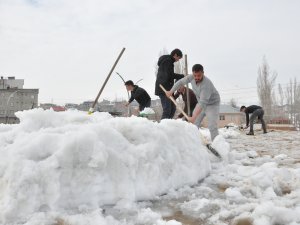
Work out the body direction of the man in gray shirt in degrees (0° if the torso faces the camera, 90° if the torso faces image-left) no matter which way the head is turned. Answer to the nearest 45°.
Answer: approximately 45°

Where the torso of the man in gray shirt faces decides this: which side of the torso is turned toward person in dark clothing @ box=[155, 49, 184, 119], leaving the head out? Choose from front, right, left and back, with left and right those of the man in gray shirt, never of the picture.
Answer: right

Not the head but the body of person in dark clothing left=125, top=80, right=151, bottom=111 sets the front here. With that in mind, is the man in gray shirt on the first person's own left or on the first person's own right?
on the first person's own left

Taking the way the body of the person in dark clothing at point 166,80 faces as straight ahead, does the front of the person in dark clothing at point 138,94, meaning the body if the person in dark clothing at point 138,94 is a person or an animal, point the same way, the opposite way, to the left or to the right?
the opposite way

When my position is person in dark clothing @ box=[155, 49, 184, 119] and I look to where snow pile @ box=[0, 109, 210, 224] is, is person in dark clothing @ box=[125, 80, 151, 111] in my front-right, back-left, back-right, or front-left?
back-right

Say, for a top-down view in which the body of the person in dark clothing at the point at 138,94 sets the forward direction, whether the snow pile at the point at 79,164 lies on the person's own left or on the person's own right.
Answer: on the person's own left

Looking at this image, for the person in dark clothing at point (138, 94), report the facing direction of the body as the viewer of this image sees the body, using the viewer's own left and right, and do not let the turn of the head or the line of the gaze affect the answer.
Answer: facing to the left of the viewer

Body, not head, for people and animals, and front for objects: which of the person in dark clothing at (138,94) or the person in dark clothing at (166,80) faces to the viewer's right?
the person in dark clothing at (166,80)

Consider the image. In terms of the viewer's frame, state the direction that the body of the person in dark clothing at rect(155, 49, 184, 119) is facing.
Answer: to the viewer's right

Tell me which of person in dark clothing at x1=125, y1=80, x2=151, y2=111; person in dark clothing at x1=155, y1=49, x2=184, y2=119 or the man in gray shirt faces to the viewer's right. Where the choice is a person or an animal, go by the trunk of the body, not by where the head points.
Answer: person in dark clothing at x1=155, y1=49, x2=184, y2=119

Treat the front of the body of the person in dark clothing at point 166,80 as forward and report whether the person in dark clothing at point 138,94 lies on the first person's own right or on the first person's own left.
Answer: on the first person's own left

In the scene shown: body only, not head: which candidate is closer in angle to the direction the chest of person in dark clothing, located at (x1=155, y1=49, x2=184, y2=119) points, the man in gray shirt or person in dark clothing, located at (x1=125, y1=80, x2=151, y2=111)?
the man in gray shirt
